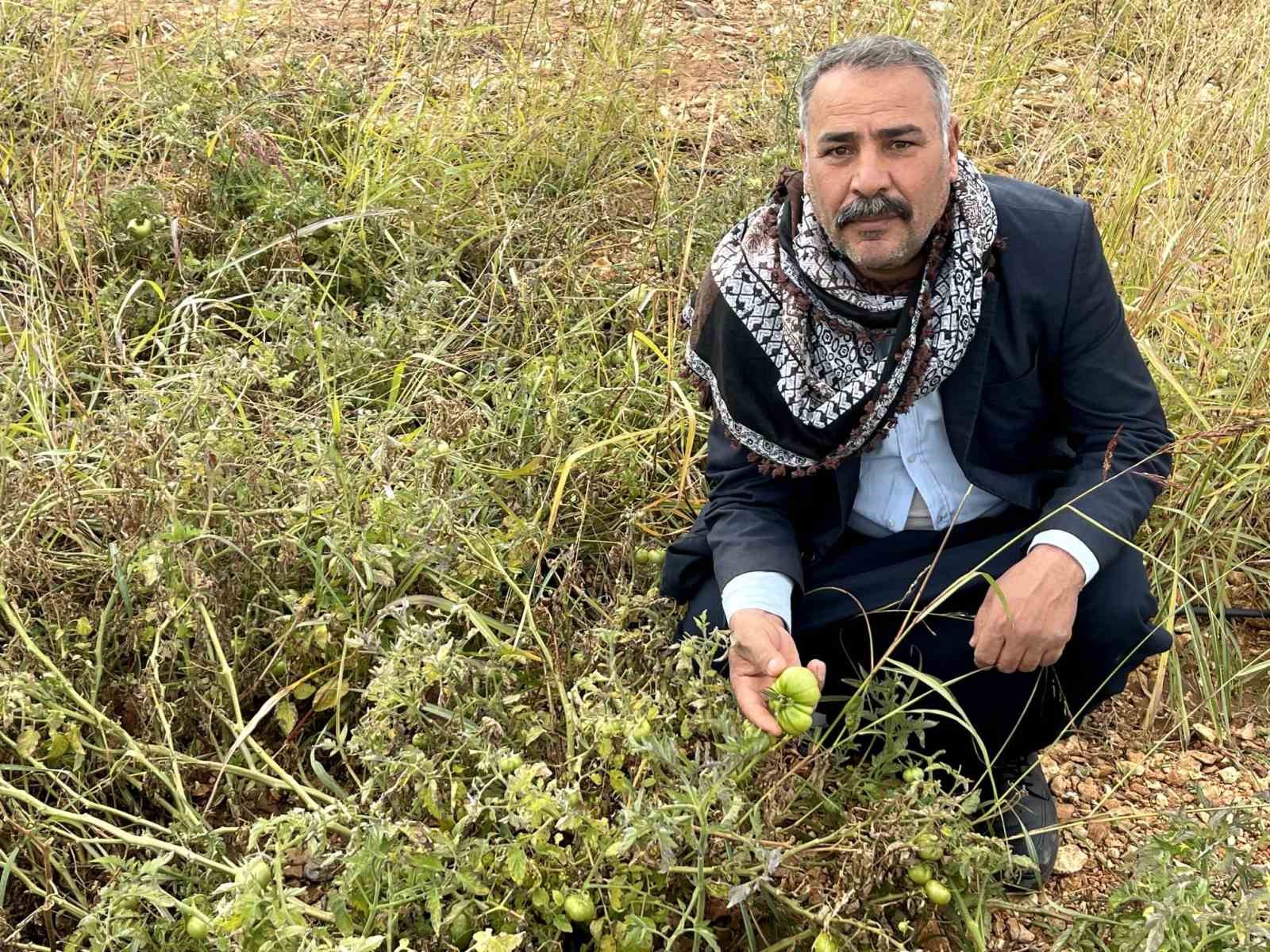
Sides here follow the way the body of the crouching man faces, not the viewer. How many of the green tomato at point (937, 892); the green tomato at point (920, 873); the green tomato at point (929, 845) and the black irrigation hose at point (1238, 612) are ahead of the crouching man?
3

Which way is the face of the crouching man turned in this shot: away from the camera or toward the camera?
toward the camera

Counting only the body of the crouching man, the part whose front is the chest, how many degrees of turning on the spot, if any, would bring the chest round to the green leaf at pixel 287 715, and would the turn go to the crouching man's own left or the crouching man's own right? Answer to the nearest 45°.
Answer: approximately 90° to the crouching man's own right

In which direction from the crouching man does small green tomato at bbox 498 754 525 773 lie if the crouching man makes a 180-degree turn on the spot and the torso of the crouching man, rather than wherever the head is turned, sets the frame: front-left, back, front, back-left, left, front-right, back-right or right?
back-left

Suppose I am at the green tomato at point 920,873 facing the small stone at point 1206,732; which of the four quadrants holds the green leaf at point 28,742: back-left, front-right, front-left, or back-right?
back-left

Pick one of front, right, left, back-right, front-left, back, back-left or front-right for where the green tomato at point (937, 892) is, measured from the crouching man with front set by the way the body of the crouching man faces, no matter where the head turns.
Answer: front

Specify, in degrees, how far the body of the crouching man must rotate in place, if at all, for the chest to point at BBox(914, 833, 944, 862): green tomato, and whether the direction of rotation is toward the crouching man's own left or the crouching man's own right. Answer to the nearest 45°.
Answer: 0° — they already face it

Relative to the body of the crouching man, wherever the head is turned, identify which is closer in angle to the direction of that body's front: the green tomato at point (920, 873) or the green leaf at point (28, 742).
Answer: the green tomato

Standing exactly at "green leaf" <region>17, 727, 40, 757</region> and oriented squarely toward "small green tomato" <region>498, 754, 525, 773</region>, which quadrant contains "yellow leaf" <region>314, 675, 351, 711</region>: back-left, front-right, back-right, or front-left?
front-left

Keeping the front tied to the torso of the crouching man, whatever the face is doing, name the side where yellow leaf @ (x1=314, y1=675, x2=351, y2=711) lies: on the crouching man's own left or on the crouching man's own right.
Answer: on the crouching man's own right

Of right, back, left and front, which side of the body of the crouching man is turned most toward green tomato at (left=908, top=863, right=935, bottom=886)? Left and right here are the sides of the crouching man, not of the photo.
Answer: front

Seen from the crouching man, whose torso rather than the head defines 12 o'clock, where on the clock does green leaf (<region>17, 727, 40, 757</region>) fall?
The green leaf is roughly at 2 o'clock from the crouching man.
